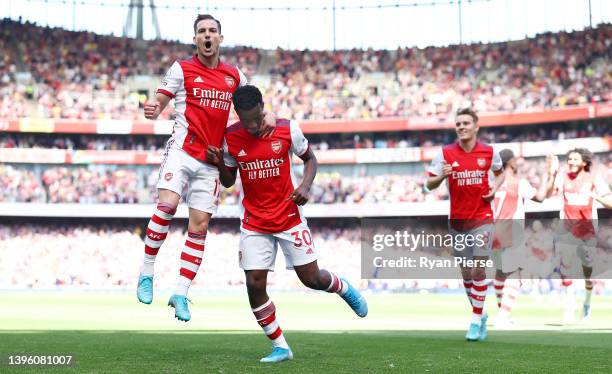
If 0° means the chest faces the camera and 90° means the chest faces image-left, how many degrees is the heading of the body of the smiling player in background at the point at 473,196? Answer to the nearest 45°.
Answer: approximately 0°

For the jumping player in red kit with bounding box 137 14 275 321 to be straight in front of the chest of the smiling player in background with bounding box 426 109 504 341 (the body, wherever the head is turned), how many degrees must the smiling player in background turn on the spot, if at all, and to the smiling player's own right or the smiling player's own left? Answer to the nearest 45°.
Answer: approximately 45° to the smiling player's own right

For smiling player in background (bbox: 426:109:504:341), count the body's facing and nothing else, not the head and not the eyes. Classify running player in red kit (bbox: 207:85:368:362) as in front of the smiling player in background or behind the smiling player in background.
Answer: in front

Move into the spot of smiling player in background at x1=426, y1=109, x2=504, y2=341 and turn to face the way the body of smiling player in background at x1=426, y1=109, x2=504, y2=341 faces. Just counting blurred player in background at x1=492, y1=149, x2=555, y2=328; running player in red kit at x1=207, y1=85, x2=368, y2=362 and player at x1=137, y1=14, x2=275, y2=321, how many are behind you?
1

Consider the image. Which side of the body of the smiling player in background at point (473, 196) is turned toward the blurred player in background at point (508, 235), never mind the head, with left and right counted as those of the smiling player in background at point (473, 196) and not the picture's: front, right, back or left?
back

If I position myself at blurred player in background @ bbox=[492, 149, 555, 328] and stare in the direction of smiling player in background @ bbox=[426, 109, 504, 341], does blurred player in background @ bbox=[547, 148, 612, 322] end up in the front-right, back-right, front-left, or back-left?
back-left
